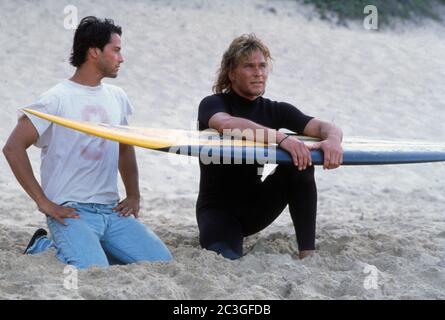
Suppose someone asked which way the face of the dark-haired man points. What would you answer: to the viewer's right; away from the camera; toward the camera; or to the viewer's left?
to the viewer's right

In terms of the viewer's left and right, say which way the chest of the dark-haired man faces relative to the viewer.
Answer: facing the viewer and to the right of the viewer
